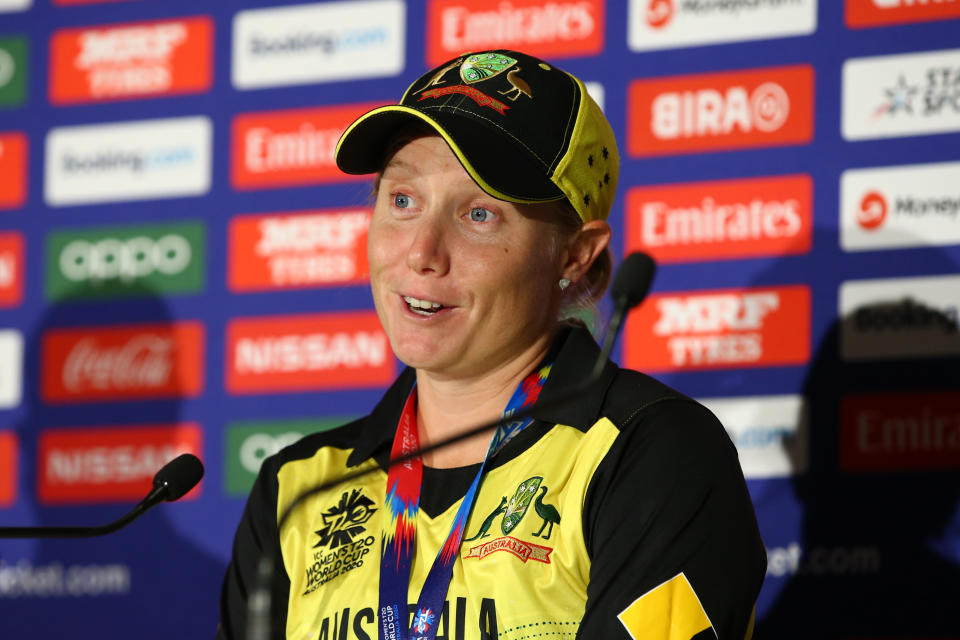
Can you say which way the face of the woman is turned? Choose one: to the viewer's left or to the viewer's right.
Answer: to the viewer's left

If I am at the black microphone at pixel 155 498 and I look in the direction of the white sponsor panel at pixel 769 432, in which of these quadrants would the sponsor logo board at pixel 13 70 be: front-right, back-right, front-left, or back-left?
front-left

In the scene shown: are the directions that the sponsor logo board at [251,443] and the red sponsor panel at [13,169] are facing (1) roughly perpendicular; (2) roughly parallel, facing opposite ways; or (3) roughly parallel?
roughly parallel

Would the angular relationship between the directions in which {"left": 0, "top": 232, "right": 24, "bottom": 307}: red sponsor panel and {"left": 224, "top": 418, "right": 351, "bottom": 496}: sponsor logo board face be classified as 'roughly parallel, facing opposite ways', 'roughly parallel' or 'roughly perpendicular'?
roughly parallel

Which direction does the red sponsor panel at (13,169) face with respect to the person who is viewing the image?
facing the viewer

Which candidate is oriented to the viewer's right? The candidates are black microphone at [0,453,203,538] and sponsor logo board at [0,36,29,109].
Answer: the black microphone

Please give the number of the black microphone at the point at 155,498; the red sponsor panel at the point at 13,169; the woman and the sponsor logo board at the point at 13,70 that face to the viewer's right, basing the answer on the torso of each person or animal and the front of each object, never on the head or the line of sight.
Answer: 1

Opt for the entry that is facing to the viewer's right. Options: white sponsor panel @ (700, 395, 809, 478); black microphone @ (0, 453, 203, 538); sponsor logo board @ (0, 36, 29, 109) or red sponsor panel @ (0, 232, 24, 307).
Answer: the black microphone

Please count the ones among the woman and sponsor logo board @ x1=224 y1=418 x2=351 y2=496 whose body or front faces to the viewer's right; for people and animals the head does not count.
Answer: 0

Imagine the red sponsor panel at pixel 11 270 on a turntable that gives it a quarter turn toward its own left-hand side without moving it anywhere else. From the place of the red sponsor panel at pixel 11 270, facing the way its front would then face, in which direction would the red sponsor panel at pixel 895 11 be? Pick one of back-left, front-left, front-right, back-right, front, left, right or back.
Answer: front-right

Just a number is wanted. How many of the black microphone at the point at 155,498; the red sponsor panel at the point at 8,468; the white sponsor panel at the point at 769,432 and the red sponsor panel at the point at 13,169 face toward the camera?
3

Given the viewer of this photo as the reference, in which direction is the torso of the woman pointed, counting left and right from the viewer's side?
facing the viewer and to the left of the viewer

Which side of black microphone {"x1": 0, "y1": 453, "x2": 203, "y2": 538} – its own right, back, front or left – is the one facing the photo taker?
right

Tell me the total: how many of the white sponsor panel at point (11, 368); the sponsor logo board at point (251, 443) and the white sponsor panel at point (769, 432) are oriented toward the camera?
3

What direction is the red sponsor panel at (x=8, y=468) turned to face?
toward the camera

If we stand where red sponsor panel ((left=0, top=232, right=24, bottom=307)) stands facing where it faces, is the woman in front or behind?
in front
